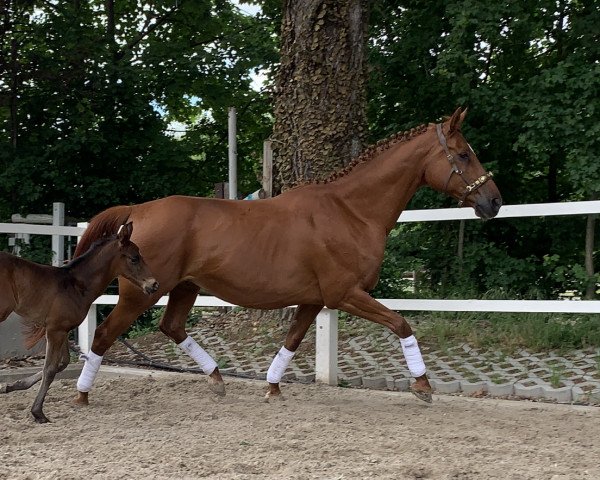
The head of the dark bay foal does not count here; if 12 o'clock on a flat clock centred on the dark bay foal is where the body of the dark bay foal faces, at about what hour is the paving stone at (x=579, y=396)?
The paving stone is roughly at 12 o'clock from the dark bay foal.

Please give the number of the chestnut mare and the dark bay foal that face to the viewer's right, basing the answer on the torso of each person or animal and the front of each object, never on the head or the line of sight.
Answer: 2

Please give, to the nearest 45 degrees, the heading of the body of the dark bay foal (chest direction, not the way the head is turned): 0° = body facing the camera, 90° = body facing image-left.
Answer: approximately 270°

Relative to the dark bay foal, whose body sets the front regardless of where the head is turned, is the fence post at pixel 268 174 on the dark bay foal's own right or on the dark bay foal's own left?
on the dark bay foal's own left

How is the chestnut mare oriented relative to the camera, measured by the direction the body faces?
to the viewer's right

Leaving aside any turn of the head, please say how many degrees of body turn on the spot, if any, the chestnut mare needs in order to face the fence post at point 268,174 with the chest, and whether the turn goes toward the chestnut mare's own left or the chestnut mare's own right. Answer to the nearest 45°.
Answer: approximately 90° to the chestnut mare's own left

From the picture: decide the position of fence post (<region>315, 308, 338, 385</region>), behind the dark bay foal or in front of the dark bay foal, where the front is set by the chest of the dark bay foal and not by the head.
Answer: in front

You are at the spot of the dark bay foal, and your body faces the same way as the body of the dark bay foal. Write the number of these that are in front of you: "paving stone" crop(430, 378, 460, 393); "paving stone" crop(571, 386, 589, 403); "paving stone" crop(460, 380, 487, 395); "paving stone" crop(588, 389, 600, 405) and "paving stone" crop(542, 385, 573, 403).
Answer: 5

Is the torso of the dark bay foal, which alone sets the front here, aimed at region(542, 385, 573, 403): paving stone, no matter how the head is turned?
yes

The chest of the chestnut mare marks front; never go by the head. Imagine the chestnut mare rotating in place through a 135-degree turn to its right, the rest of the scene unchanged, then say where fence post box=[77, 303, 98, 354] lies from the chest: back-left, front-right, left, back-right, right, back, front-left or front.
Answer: right

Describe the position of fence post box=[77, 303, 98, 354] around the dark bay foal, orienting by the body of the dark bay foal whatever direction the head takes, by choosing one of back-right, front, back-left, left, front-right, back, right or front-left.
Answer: left
